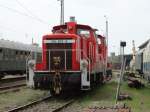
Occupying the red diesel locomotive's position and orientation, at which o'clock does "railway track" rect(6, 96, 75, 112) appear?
The railway track is roughly at 11 o'clock from the red diesel locomotive.

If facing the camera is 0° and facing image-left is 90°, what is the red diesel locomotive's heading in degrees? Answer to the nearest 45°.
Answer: approximately 45°
